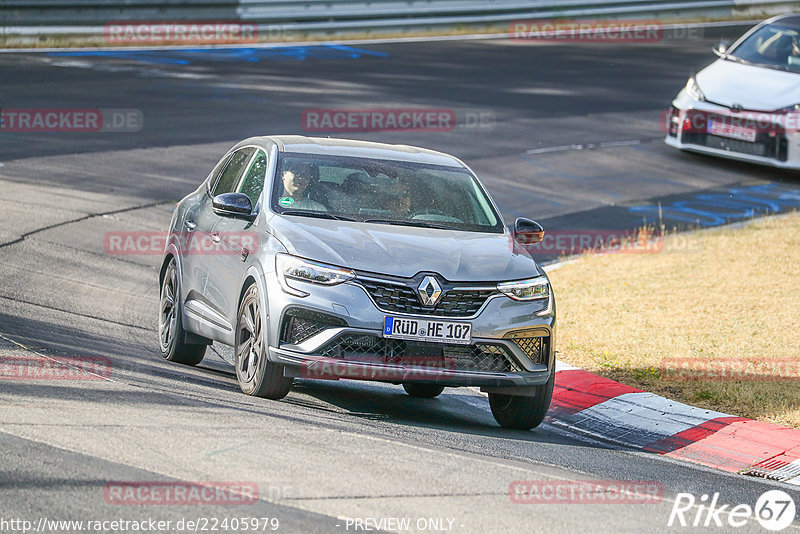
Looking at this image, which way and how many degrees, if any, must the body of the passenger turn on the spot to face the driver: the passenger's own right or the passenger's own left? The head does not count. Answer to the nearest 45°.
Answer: approximately 45° to the passenger's own left

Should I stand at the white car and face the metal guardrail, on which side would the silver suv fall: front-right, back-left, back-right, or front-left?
back-left

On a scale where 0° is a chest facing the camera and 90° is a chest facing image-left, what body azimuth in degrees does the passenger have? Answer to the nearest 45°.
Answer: approximately 315°

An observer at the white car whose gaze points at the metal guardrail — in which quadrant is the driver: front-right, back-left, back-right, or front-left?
back-left

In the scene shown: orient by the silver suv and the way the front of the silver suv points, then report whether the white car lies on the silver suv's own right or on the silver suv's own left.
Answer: on the silver suv's own left

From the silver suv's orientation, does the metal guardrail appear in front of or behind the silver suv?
behind

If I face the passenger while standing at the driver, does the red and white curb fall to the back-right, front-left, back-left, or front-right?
back-left

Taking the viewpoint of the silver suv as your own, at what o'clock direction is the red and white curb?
The red and white curb is roughly at 10 o'clock from the silver suv.

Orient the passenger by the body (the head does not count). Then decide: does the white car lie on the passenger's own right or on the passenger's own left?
on the passenger's own left
